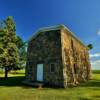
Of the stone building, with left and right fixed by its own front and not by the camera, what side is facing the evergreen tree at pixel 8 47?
right

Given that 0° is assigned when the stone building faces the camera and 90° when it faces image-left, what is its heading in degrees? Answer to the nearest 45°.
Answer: approximately 45°
